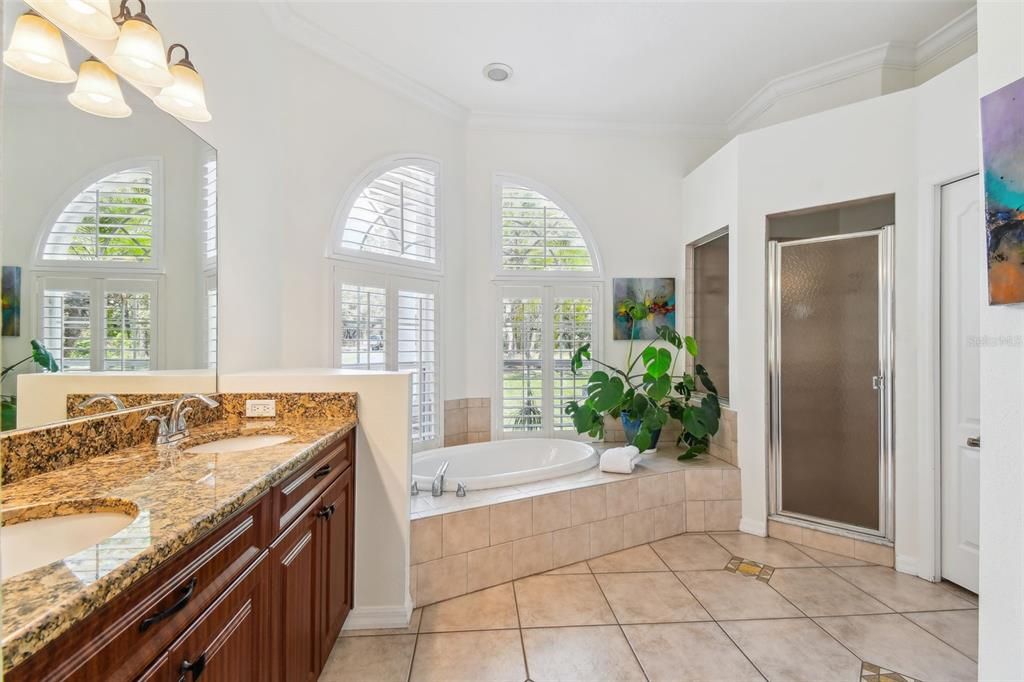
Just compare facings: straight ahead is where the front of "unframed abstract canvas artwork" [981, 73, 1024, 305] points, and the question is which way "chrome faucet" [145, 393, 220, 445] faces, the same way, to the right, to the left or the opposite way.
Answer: the opposite way

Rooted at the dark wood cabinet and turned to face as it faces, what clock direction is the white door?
The white door is roughly at 11 o'clock from the dark wood cabinet.

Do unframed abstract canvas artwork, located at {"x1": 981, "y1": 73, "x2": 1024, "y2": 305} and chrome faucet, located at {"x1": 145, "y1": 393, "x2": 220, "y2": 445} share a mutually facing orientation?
yes

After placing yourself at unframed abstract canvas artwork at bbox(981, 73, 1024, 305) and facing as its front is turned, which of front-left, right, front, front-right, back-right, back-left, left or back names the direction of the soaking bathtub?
front-right

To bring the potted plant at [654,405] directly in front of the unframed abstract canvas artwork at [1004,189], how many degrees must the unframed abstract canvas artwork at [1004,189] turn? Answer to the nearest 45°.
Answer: approximately 90° to its right

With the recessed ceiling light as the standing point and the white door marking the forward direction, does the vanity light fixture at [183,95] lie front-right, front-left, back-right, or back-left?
back-right

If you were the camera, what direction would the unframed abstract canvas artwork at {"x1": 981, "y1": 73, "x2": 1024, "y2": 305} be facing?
facing the viewer and to the left of the viewer

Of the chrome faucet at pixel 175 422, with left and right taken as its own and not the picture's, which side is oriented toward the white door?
front

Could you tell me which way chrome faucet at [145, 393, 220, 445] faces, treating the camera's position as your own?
facing the viewer and to the right of the viewer

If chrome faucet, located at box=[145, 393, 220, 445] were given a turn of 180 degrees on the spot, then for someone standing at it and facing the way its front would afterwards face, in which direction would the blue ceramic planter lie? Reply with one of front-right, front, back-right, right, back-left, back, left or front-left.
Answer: back-right

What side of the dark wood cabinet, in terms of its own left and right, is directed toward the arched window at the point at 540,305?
left
